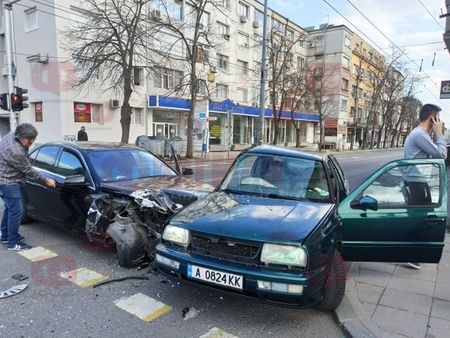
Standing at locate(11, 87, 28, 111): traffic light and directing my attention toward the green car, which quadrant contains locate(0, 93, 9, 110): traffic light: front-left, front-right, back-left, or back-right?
back-right

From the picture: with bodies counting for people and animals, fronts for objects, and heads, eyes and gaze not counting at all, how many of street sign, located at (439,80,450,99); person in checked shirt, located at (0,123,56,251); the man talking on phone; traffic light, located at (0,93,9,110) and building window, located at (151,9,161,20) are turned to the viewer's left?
1

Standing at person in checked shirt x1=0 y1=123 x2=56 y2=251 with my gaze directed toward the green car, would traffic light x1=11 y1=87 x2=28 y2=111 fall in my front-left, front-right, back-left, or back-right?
back-left

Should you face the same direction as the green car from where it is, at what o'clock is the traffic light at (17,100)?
The traffic light is roughly at 3 o'clock from the green car.

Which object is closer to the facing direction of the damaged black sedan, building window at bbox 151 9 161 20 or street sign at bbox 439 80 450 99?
the street sign

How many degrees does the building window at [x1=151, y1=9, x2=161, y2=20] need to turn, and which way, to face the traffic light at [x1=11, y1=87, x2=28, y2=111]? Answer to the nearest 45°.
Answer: approximately 90° to its right

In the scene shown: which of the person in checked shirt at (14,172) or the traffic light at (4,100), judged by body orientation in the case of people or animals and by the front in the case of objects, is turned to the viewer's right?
the person in checked shirt

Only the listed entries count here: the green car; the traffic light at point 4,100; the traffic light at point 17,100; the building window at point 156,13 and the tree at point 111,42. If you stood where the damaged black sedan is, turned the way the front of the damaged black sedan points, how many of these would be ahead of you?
1

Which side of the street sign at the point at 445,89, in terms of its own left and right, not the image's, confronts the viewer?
front

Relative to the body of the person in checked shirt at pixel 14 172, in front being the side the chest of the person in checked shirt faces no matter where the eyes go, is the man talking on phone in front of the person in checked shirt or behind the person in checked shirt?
in front

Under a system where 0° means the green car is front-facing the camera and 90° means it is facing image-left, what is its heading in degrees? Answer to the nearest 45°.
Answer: approximately 45°

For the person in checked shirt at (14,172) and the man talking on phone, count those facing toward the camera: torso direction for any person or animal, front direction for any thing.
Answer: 0

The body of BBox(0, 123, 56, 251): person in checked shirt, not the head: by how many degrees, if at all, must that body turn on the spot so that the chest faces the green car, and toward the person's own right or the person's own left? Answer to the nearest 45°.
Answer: approximately 45° to the person's own right
